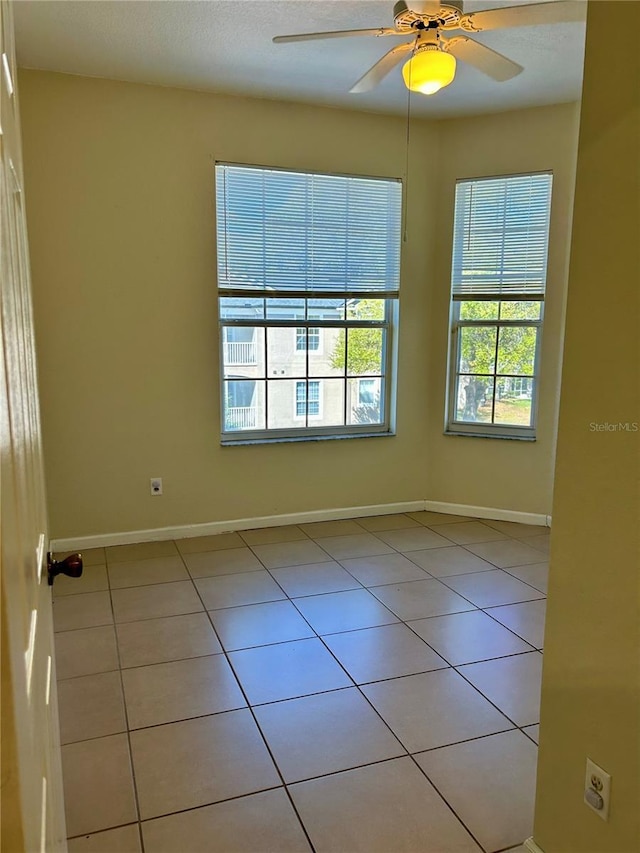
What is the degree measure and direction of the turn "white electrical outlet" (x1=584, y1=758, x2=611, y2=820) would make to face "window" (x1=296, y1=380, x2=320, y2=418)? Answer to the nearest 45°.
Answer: approximately 90° to its right

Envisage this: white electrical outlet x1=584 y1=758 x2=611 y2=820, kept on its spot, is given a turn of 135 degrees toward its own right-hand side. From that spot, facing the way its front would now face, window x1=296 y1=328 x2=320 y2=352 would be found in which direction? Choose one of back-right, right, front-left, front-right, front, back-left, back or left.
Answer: front-left

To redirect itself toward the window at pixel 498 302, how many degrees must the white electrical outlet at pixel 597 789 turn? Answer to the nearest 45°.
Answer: approximately 135° to its right

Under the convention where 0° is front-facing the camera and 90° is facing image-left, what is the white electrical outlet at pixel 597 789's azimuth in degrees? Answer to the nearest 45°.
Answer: approximately 45°
